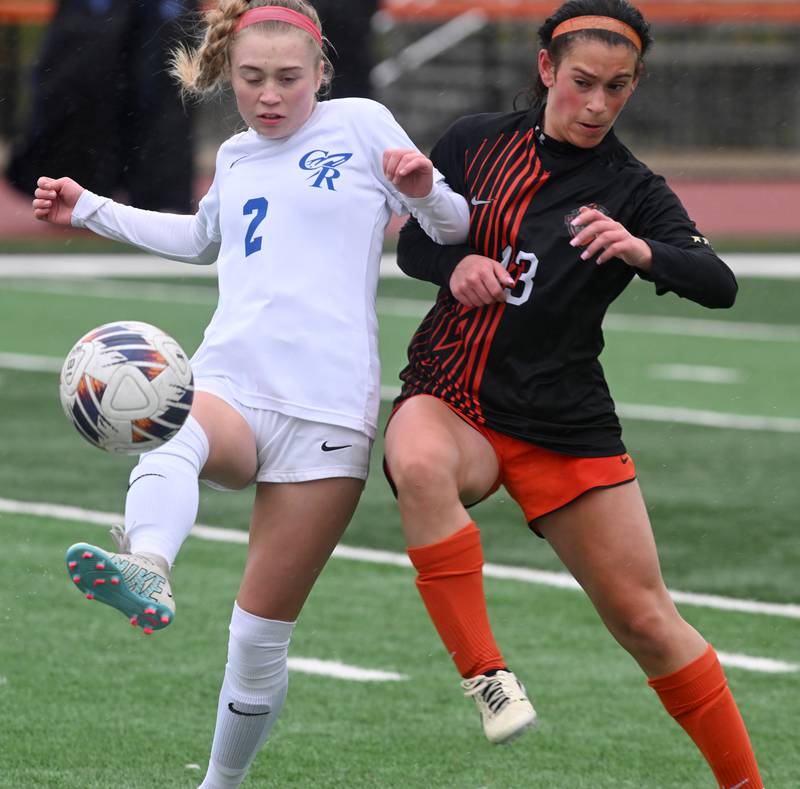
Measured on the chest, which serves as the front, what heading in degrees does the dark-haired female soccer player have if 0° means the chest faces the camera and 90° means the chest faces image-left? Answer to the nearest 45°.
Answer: approximately 0°

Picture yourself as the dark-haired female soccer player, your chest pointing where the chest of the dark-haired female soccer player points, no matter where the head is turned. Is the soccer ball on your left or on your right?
on your right

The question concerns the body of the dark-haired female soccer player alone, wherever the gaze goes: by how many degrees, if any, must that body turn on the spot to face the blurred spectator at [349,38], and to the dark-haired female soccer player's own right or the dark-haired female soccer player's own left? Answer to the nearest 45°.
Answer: approximately 180°

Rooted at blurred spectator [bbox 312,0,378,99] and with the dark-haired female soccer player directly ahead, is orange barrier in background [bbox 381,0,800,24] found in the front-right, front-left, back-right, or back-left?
back-left

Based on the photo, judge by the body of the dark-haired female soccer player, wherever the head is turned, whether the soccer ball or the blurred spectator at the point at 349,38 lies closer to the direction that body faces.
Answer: the soccer ball

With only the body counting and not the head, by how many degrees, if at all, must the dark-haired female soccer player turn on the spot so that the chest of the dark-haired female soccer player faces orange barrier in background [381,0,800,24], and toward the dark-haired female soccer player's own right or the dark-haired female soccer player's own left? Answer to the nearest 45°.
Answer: approximately 180°

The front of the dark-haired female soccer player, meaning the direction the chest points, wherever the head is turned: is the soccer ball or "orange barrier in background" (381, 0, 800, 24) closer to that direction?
the soccer ball

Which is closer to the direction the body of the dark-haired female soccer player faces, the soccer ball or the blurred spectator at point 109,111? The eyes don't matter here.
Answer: the soccer ball

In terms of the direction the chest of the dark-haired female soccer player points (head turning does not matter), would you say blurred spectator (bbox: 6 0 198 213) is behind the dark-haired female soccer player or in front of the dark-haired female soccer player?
behind
